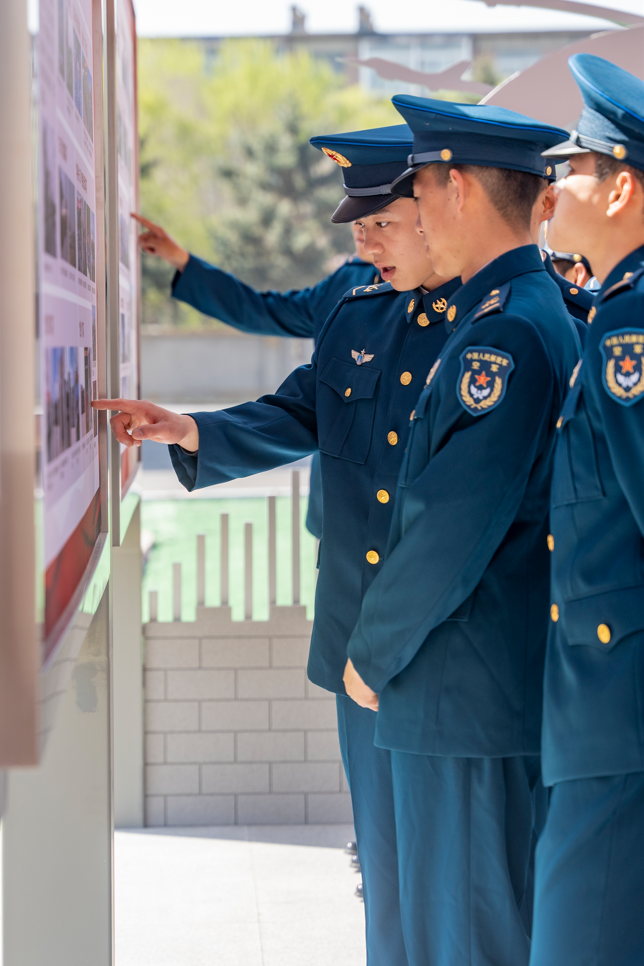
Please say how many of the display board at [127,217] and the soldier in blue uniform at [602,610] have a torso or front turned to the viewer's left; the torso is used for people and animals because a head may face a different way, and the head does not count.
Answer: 1

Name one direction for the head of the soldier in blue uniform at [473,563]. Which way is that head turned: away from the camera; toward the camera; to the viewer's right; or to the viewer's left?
to the viewer's left

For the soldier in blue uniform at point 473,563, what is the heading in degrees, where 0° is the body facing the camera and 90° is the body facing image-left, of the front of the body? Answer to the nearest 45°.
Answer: approximately 90°

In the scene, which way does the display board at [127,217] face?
to the viewer's right

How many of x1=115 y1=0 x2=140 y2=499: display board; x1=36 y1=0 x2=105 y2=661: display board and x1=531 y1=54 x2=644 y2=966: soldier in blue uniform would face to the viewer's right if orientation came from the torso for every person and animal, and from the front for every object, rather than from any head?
2

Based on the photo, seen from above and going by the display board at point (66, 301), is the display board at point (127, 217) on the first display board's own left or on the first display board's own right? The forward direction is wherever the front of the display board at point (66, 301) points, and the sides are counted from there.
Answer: on the first display board's own left

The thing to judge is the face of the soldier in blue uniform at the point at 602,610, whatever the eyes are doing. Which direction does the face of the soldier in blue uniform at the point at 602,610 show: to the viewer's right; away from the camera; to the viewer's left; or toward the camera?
to the viewer's left

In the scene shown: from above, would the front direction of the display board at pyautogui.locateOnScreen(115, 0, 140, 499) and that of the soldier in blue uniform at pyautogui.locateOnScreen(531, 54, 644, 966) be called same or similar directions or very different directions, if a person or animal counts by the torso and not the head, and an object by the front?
very different directions

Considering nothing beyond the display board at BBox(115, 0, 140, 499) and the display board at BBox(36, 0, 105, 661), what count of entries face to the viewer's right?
2

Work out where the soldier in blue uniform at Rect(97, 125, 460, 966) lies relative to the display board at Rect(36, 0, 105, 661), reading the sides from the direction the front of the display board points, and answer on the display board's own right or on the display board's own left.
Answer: on the display board's own left

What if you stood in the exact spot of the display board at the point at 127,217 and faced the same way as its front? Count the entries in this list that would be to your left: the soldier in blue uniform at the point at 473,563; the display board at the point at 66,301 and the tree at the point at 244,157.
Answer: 1

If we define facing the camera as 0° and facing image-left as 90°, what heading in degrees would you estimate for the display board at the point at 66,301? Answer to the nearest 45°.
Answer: approximately 270°

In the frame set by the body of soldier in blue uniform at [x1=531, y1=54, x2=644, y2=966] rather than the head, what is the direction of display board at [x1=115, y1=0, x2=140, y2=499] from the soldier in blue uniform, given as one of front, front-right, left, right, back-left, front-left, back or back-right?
front-right
